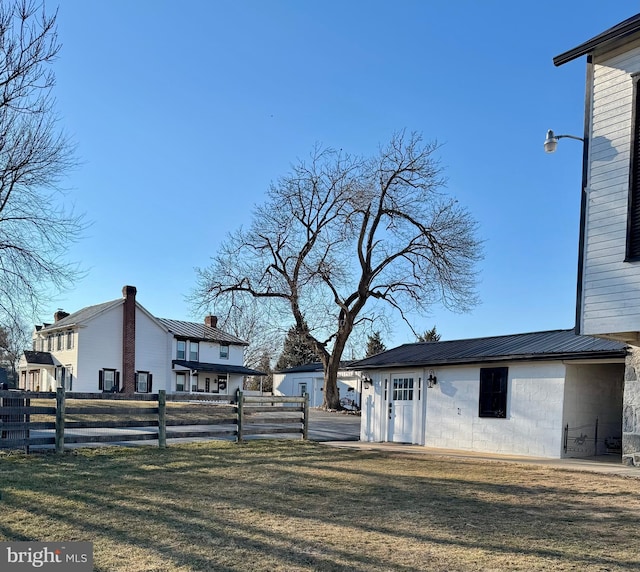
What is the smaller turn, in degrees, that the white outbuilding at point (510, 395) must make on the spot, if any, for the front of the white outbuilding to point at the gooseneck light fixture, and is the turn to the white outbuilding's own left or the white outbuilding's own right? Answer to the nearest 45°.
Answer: approximately 45° to the white outbuilding's own left

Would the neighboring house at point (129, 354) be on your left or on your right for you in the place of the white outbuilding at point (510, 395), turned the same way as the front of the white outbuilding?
on your right

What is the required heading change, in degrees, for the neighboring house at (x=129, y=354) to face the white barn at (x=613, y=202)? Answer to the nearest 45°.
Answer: approximately 45° to its left

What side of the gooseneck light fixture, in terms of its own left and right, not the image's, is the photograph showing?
left

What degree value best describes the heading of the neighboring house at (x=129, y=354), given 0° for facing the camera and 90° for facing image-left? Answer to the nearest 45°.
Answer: approximately 45°
